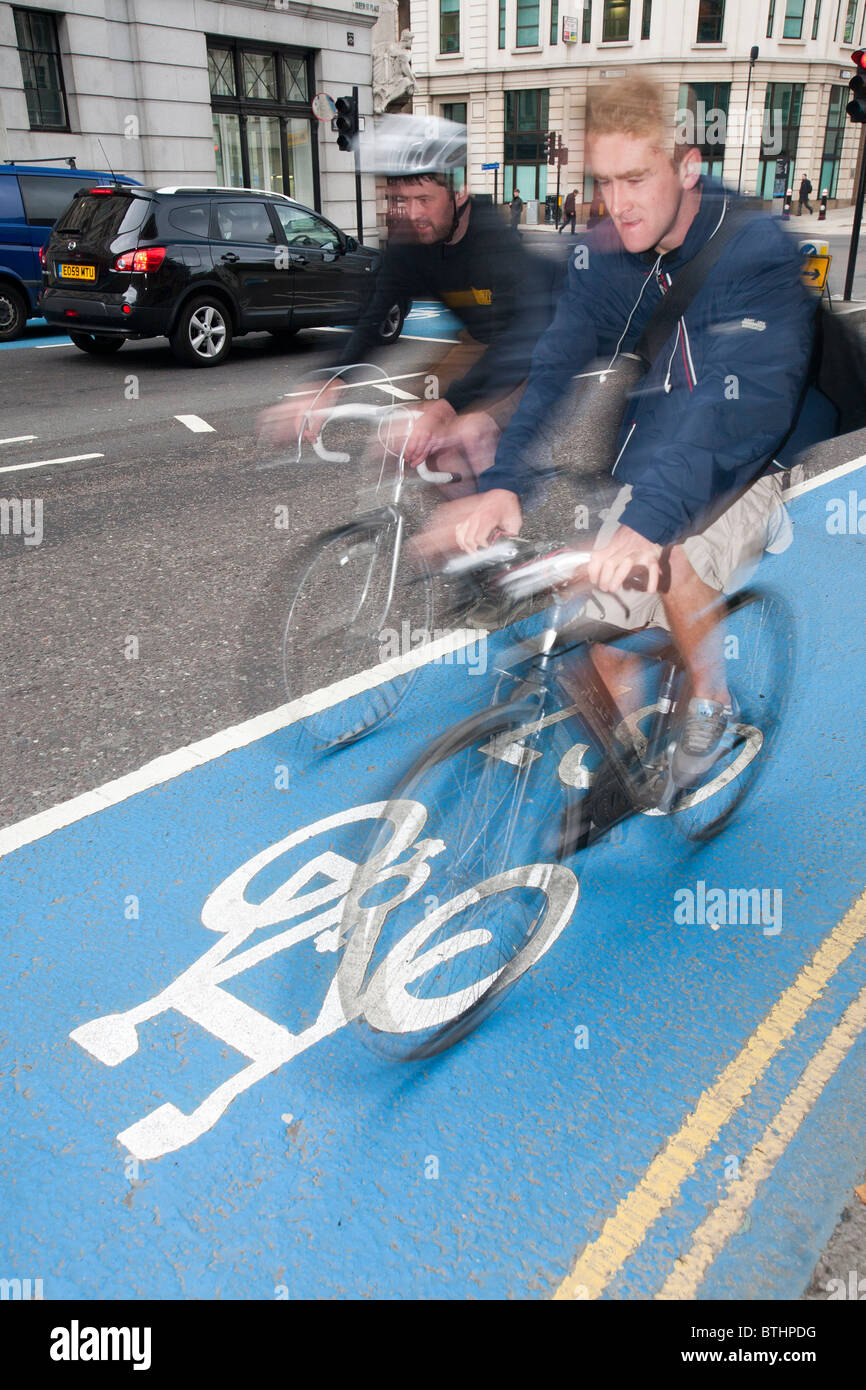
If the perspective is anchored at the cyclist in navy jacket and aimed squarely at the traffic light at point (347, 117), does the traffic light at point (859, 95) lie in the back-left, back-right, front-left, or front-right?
front-right

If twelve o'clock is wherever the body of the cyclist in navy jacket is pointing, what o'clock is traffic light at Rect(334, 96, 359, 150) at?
The traffic light is roughly at 4 o'clock from the cyclist in navy jacket.

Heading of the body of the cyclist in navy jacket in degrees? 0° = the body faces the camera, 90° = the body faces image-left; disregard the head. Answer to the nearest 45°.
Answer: approximately 45°

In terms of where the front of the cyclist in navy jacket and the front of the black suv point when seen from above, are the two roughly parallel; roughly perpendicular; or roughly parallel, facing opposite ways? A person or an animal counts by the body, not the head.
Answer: roughly parallel, facing opposite ways

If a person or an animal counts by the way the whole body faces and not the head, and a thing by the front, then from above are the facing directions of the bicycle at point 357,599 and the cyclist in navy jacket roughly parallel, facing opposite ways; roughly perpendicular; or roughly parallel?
roughly parallel

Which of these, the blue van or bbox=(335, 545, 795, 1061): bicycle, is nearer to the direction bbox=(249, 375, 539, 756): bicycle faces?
the bicycle

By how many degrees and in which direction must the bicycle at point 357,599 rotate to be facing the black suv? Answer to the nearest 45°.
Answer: approximately 135° to its right

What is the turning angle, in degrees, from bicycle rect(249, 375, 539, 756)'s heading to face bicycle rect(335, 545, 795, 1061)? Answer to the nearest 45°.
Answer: approximately 45° to its left

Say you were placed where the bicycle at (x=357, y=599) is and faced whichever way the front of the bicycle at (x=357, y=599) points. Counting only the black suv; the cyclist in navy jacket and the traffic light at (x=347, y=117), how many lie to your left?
1

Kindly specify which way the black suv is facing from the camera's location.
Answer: facing away from the viewer and to the right of the viewer

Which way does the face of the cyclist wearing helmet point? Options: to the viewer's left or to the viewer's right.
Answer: to the viewer's left

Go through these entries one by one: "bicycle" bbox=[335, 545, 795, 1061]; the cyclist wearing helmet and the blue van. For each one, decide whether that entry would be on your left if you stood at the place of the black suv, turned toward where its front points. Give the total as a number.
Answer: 1

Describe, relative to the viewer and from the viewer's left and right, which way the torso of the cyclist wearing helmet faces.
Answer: facing the viewer and to the left of the viewer

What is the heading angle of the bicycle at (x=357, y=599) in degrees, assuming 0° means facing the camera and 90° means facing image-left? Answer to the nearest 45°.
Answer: approximately 45°

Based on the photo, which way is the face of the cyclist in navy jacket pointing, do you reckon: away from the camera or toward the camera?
toward the camera

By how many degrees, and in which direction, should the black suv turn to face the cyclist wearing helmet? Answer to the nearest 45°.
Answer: approximately 135° to its right
